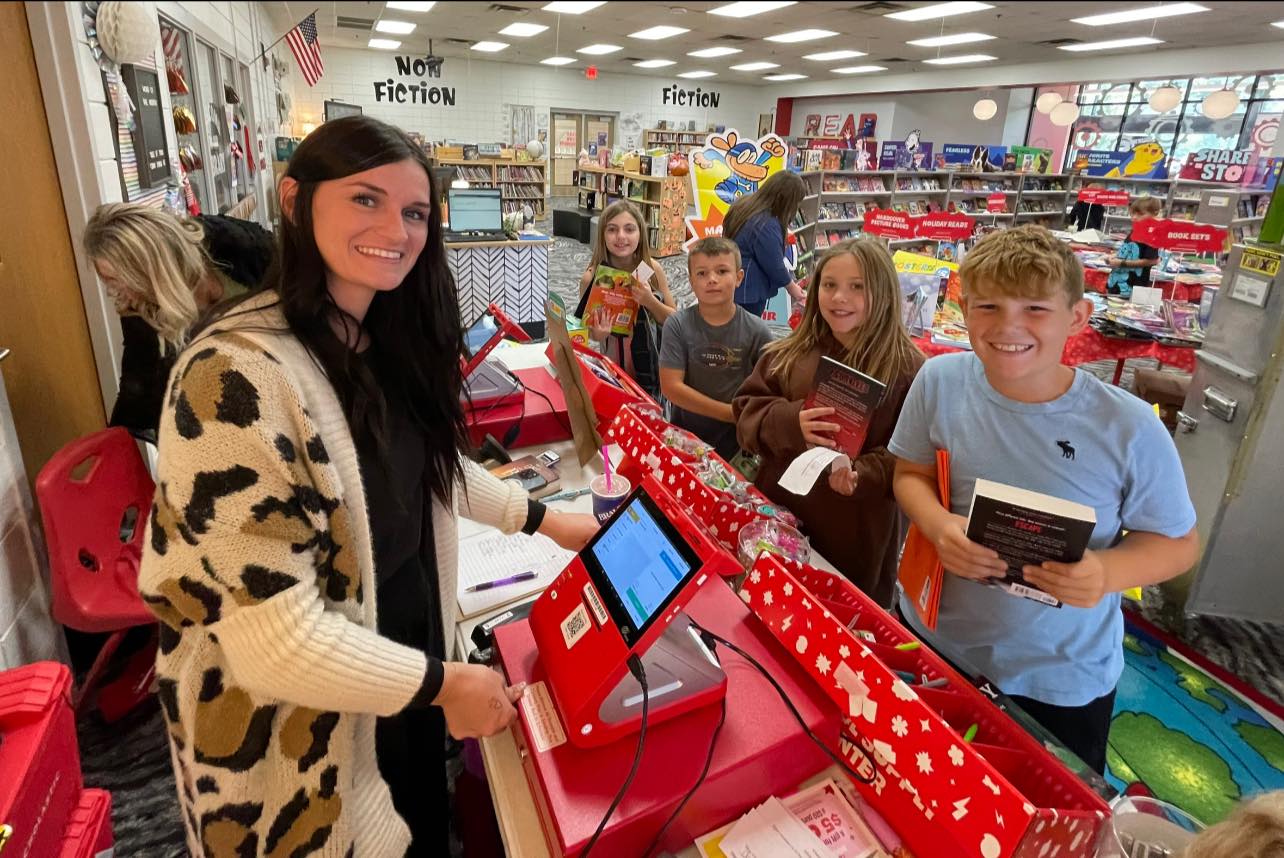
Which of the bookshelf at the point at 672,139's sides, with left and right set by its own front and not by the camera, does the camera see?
front

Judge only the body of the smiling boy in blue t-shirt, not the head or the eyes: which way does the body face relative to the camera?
toward the camera

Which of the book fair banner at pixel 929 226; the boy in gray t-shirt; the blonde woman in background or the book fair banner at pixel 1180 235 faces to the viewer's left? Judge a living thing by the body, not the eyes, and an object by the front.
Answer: the blonde woman in background

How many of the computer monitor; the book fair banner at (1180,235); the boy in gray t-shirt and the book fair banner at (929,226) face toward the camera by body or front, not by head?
4

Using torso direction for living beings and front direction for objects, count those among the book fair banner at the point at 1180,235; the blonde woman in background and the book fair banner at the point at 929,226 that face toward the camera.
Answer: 2

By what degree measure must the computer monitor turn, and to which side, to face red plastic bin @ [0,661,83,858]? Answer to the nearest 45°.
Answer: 0° — it already faces it

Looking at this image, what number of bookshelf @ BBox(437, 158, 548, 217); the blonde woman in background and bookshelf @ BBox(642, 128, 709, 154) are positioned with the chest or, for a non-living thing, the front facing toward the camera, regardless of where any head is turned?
2

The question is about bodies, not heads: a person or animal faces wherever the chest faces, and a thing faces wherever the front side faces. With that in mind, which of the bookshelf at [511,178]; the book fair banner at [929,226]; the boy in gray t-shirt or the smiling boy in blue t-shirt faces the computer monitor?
the bookshelf

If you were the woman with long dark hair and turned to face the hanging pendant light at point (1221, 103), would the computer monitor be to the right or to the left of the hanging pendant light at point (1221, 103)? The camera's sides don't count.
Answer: left

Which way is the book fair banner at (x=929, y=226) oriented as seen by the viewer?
toward the camera

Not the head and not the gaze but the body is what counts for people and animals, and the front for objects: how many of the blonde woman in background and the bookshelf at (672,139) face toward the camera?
1

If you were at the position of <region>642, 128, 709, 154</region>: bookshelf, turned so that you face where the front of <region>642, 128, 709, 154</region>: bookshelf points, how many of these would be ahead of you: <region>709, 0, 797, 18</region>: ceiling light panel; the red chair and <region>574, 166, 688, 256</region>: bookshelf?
3

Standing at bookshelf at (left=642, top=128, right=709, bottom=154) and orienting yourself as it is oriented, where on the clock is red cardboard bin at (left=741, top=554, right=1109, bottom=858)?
The red cardboard bin is roughly at 12 o'clock from the bookshelf.

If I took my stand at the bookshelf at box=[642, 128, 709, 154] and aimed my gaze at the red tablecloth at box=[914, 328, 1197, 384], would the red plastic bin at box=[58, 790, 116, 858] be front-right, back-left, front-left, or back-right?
front-right

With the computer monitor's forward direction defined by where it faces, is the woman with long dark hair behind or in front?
in front
